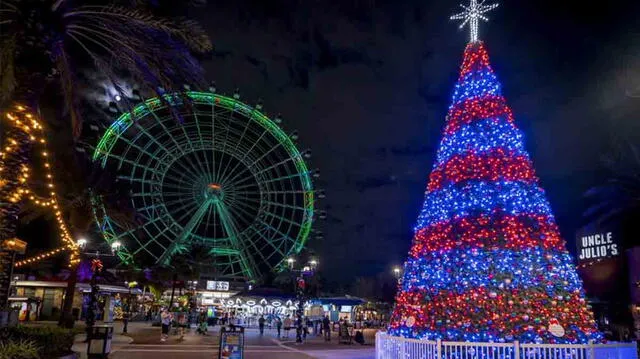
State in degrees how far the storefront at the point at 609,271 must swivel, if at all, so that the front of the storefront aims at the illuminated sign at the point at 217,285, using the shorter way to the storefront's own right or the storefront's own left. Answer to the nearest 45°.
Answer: approximately 45° to the storefront's own right

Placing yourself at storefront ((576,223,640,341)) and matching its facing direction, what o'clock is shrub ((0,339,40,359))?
The shrub is roughly at 11 o'clock from the storefront.

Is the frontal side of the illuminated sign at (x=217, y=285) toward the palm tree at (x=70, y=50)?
yes

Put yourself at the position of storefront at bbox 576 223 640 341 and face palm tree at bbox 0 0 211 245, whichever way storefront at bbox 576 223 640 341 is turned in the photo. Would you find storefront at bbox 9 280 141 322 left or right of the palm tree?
right

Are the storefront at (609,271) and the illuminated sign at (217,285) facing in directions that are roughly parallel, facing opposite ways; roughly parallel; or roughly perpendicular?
roughly perpendicular

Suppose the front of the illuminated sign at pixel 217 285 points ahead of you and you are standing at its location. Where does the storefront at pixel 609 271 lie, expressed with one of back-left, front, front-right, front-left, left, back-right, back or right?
front-left

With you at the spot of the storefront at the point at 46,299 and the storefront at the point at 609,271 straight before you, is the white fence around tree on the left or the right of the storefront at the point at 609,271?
right
